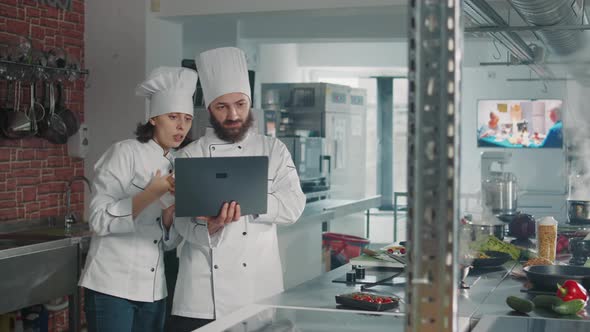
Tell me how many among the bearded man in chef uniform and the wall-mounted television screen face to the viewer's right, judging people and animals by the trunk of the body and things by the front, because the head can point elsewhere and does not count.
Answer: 0

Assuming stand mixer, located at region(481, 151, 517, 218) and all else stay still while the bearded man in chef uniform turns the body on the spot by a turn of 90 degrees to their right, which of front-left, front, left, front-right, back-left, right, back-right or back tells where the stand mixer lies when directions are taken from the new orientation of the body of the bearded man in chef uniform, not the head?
back-right

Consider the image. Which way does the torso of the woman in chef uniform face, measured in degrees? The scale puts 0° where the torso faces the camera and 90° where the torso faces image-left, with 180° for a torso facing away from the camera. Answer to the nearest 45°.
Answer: approximately 315°

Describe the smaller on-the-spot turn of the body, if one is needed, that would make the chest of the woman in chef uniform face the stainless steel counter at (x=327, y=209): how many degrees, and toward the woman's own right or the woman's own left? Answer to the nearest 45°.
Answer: approximately 90° to the woman's own left

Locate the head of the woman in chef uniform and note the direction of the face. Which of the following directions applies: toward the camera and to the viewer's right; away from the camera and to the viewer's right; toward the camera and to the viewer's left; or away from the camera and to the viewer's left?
toward the camera and to the viewer's right

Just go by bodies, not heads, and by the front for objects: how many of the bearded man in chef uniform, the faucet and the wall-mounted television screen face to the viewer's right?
1

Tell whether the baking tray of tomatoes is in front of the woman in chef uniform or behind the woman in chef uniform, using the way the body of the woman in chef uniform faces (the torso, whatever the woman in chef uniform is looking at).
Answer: in front

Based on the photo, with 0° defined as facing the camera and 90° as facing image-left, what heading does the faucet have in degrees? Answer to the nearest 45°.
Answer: approximately 270°

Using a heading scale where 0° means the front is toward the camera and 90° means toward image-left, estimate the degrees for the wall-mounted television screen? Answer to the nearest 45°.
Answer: approximately 0°

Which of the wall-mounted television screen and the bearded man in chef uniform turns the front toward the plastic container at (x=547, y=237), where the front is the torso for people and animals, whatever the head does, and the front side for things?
the wall-mounted television screen

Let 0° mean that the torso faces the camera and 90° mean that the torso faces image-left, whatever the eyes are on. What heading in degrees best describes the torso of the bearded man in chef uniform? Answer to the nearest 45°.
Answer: approximately 0°

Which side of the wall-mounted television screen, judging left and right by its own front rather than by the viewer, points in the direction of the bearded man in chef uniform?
front

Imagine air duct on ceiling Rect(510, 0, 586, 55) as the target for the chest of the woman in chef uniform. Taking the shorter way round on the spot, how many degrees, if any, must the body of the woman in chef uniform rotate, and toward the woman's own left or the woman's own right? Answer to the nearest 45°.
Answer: approximately 45° to the woman's own left

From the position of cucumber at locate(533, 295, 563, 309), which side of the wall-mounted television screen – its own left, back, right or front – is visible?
front

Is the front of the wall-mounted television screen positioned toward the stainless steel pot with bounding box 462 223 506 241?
yes

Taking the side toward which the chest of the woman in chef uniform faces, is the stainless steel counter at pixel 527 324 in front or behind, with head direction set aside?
in front

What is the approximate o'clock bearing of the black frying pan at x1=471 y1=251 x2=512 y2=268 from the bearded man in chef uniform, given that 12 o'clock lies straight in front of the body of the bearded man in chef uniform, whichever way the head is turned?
The black frying pan is roughly at 9 o'clock from the bearded man in chef uniform.

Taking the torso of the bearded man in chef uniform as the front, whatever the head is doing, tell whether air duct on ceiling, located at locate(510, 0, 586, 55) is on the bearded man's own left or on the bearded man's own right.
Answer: on the bearded man's own left
